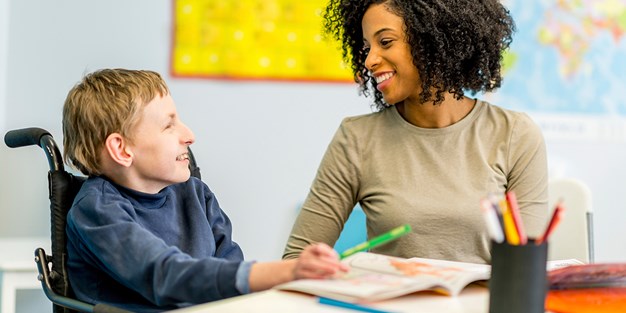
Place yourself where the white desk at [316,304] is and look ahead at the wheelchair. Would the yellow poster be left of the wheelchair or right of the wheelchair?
right

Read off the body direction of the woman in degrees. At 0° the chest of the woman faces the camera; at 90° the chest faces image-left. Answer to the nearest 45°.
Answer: approximately 0°

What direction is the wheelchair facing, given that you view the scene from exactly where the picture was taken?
facing the viewer and to the right of the viewer

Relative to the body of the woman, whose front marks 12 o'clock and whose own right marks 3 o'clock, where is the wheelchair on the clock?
The wheelchair is roughly at 2 o'clock from the woman.

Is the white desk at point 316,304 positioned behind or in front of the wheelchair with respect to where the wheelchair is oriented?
in front

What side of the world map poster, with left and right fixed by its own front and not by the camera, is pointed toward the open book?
front

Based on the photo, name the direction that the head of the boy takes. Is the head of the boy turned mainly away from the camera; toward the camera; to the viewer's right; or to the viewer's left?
to the viewer's right

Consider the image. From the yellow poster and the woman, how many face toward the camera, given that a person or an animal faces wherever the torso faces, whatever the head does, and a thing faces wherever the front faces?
2

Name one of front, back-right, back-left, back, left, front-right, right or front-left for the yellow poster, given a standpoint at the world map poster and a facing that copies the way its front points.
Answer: front-right

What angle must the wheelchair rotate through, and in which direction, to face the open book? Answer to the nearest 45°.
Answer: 0° — it already faces it

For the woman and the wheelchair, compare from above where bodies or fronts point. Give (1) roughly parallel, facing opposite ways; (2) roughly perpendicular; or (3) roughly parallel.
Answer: roughly perpendicular

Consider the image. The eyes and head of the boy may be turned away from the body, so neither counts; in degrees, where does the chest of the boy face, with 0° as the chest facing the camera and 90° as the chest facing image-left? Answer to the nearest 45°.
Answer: approximately 315°
